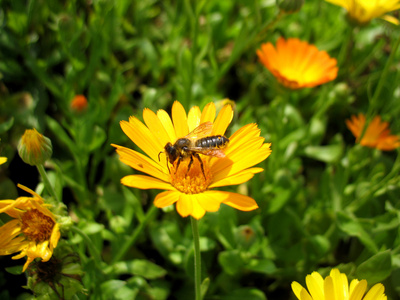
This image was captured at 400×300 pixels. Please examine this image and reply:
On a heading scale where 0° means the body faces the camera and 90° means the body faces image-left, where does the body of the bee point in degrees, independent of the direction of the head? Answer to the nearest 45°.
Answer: approximately 90°
